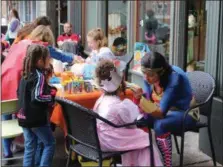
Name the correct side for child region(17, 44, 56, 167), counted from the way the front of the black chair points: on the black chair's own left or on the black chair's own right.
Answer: on the black chair's own left

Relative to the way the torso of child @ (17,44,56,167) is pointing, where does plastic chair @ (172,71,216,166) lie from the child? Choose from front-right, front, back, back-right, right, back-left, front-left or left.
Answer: front-right

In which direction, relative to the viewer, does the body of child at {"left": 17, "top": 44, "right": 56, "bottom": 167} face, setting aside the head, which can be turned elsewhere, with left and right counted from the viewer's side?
facing away from the viewer and to the right of the viewer

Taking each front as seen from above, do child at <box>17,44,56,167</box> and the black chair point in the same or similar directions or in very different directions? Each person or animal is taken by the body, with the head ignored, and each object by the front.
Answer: same or similar directions

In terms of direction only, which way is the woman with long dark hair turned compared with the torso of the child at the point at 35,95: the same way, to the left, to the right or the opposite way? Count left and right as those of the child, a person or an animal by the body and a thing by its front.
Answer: the opposite way

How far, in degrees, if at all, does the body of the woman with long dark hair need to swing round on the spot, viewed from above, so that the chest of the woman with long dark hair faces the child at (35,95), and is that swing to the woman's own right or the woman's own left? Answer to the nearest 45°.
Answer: approximately 45° to the woman's own right

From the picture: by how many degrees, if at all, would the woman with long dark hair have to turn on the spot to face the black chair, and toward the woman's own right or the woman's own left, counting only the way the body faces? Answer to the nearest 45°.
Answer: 0° — they already face it

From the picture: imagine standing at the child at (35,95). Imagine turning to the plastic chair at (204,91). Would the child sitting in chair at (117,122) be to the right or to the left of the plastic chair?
right

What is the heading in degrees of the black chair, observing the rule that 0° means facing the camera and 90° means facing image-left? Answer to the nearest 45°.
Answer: approximately 225°

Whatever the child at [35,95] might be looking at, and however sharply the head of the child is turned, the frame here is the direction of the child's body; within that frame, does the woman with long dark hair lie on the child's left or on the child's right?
on the child's right

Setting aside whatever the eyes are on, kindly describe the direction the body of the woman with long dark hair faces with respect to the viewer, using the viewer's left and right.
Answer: facing the viewer and to the left of the viewer
